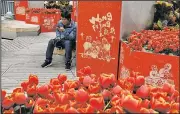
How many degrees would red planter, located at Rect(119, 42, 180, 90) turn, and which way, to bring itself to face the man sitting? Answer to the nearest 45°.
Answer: approximately 135° to its right

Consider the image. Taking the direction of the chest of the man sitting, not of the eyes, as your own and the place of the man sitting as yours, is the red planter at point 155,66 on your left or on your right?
on your left

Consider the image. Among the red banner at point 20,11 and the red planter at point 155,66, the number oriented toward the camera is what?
2

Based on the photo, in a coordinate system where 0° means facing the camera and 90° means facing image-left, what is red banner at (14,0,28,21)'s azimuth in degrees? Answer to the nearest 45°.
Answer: approximately 0°

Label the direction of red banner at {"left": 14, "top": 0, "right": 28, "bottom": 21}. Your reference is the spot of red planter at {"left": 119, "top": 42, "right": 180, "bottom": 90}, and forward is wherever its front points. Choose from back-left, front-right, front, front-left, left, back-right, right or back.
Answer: back-right

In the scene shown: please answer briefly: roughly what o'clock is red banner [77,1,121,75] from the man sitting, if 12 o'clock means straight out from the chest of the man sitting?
The red banner is roughly at 10 o'clock from the man sitting.

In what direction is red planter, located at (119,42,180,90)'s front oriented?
toward the camera

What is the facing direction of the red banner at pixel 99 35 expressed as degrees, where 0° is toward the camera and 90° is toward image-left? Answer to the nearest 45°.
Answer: approximately 0°

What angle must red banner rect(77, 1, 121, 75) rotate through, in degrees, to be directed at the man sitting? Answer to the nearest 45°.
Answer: approximately 135° to its right

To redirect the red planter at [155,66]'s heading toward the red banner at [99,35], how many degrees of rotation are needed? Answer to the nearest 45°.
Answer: approximately 135° to its right
